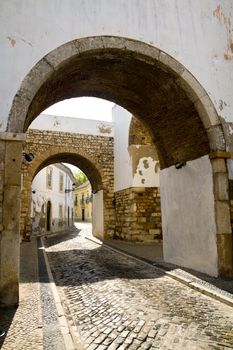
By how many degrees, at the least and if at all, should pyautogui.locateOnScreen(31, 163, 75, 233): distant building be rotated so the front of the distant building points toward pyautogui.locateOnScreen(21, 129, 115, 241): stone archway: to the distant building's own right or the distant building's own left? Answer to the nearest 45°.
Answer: approximately 45° to the distant building's own right

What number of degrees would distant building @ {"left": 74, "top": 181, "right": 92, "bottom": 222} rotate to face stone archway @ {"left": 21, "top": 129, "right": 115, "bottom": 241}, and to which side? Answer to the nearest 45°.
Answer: approximately 45° to its left

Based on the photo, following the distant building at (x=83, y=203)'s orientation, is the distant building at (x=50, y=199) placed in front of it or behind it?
in front

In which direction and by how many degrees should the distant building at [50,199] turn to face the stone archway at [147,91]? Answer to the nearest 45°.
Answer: approximately 45° to its right

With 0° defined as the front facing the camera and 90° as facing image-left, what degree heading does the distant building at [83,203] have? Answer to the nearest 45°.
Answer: approximately 45°

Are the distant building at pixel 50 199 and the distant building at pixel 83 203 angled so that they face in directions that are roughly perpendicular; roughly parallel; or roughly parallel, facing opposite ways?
roughly perpendicular

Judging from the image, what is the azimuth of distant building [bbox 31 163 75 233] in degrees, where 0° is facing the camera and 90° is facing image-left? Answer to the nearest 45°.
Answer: approximately 315°
